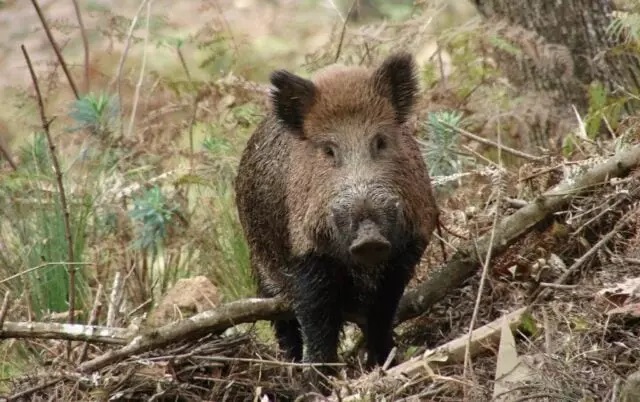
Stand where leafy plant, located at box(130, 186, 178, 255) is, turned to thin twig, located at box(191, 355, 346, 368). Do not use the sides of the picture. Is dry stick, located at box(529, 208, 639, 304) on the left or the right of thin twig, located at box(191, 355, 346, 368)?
left

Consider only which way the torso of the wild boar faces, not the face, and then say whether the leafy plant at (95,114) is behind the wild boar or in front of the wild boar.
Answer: behind

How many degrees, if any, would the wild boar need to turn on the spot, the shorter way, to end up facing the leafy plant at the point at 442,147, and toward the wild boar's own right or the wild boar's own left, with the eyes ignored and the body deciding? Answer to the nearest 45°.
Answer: approximately 135° to the wild boar's own left

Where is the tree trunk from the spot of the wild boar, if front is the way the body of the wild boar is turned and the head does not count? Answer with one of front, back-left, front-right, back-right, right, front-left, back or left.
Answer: back-left

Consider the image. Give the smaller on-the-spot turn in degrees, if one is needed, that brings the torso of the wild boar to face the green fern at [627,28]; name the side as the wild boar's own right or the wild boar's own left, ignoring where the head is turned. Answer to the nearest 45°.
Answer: approximately 135° to the wild boar's own left

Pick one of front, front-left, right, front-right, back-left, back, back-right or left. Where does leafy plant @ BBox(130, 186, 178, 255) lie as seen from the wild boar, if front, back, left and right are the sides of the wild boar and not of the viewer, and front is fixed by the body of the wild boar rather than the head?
back-right

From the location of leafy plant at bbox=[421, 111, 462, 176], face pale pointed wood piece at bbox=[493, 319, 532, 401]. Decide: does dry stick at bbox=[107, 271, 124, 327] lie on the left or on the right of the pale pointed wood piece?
right

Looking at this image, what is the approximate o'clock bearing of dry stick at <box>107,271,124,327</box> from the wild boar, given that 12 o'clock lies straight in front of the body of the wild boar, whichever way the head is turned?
The dry stick is roughly at 3 o'clock from the wild boar.
